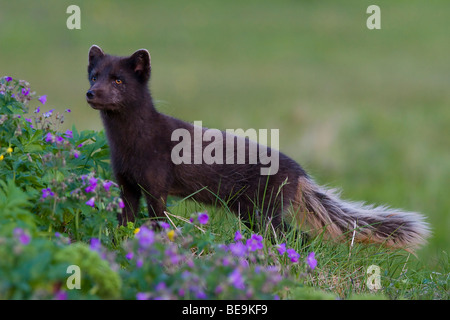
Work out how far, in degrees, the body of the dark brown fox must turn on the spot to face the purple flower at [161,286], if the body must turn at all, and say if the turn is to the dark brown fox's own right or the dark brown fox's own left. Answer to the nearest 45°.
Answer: approximately 90° to the dark brown fox's own left

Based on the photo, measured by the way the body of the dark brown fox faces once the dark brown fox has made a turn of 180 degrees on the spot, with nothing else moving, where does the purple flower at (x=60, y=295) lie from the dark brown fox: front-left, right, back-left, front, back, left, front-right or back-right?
right

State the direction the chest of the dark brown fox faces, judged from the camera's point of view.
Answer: to the viewer's left

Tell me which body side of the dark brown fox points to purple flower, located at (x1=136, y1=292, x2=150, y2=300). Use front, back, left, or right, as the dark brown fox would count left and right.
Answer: left

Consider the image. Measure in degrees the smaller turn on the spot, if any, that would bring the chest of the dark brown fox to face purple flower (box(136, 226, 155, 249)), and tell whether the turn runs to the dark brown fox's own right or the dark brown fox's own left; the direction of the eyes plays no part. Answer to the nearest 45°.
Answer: approximately 90° to the dark brown fox's own left

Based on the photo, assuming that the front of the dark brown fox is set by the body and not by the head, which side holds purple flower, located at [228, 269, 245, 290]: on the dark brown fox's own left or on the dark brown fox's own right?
on the dark brown fox's own left
